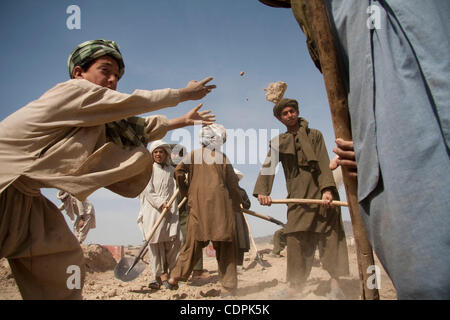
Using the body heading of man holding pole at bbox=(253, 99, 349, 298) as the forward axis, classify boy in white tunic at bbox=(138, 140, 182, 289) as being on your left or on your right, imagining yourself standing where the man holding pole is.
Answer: on your right

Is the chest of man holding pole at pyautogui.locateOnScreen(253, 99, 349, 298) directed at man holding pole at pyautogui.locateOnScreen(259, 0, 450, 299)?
yes

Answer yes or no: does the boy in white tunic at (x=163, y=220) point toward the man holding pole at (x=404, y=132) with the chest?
yes

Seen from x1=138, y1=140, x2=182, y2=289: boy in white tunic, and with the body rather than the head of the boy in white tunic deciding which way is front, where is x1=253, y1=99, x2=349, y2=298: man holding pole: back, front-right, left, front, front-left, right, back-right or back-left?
front-left
